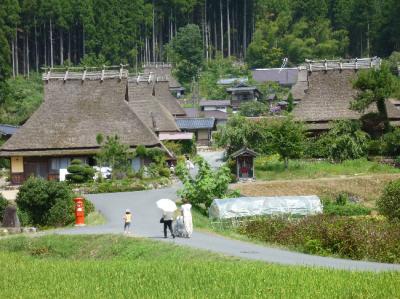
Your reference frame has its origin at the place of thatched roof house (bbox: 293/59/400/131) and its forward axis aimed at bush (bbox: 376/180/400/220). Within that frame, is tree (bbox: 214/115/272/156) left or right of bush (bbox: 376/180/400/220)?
right

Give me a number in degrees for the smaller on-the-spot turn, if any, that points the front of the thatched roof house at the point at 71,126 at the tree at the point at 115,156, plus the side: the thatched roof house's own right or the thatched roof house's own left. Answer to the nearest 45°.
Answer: approximately 45° to the thatched roof house's own left

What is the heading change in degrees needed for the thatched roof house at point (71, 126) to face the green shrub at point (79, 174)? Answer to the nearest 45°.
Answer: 0° — it already faces it

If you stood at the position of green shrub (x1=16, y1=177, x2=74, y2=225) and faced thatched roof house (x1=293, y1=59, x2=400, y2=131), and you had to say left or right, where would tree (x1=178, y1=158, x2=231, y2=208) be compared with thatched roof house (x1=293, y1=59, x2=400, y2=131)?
right

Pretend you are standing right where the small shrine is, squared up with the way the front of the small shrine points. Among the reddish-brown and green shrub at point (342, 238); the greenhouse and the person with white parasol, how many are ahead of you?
3

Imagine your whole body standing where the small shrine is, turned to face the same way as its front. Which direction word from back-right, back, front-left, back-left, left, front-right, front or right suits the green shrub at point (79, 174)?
right

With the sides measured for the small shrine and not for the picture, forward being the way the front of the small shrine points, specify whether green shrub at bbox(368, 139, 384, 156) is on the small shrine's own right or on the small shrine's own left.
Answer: on the small shrine's own left

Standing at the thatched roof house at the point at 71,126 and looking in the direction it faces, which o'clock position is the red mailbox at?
The red mailbox is roughly at 12 o'clock from the thatched roof house.

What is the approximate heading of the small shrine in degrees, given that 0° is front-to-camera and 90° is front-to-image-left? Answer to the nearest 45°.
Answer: approximately 0°

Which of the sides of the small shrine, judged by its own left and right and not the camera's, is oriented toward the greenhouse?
front

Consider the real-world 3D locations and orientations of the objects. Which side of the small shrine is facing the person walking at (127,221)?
front

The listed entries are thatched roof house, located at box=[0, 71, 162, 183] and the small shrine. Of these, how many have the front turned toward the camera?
2
